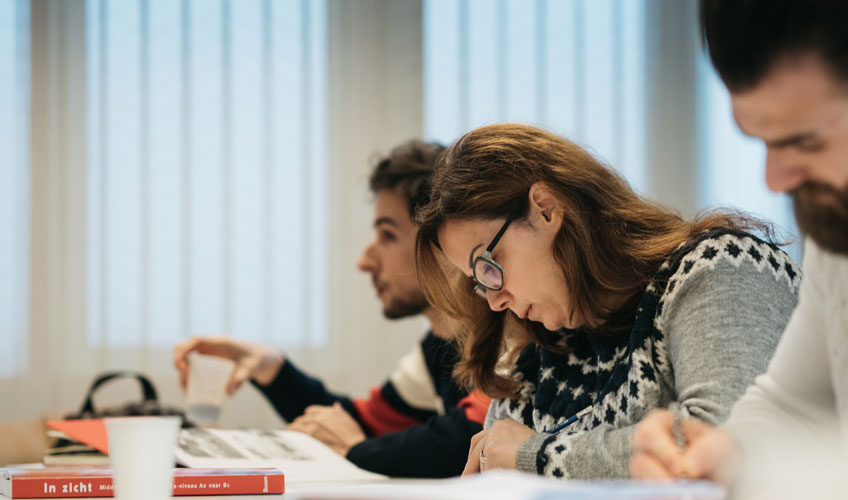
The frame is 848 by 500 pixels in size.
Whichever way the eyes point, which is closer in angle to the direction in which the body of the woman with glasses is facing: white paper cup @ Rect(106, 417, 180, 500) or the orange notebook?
the white paper cup

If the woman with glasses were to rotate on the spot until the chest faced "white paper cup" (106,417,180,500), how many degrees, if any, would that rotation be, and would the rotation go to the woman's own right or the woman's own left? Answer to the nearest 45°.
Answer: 0° — they already face it

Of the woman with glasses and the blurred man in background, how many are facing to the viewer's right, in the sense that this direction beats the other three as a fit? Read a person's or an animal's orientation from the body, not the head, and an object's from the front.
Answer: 0

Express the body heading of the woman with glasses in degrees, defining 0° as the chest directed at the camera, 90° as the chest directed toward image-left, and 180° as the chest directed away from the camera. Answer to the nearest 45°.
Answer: approximately 45°

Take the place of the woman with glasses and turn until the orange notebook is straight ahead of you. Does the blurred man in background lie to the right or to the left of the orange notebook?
right

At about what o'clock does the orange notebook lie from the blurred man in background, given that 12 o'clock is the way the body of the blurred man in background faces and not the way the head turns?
The orange notebook is roughly at 10 o'clock from the blurred man in background.

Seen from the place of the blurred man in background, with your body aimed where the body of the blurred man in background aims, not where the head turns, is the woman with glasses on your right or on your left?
on your left

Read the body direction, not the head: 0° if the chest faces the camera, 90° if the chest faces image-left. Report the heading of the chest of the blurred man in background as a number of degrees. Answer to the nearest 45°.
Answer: approximately 90°

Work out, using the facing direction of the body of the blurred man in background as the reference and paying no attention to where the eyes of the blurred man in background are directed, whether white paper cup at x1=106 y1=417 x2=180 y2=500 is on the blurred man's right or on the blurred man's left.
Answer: on the blurred man's left

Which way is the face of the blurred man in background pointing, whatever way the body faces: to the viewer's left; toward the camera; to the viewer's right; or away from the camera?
to the viewer's left

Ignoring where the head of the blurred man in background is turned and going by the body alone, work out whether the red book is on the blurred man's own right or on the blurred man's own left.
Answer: on the blurred man's own left

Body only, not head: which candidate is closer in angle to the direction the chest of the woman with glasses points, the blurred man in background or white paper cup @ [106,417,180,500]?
the white paper cup
